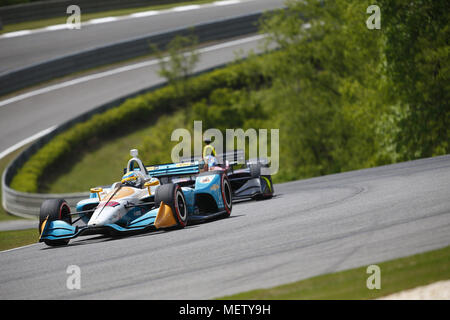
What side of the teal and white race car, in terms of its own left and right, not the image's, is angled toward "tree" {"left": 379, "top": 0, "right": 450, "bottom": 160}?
back

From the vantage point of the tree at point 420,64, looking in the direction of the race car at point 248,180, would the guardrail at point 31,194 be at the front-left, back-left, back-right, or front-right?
front-right

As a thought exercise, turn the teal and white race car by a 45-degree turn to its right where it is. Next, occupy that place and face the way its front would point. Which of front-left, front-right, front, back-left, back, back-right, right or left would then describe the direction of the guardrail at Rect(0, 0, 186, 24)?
right

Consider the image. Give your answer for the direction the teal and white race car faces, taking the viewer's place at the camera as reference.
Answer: facing the viewer and to the left of the viewer

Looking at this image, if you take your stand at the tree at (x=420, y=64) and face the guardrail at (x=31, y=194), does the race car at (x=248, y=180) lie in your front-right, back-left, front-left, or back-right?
front-left

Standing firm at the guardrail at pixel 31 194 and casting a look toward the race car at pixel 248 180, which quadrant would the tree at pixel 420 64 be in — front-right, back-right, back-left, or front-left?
front-left

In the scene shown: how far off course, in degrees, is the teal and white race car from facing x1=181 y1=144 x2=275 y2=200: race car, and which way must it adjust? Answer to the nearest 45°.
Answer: approximately 180°
